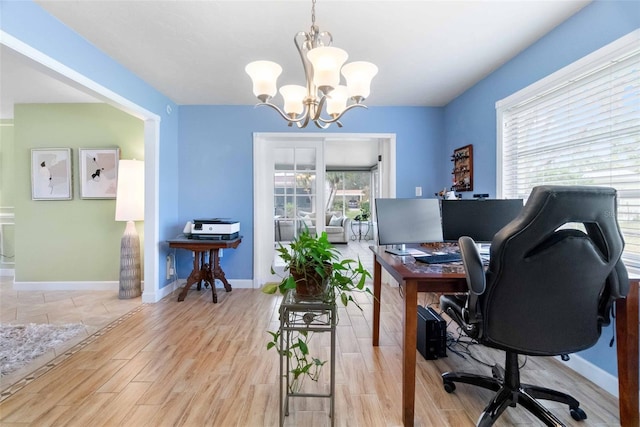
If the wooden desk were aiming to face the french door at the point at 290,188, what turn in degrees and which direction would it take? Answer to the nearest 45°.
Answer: approximately 135° to its right

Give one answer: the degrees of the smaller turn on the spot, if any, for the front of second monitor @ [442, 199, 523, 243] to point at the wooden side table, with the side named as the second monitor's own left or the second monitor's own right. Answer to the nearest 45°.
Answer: approximately 90° to the second monitor's own right

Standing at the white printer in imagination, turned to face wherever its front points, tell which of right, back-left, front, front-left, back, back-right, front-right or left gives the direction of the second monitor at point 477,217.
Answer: front-left

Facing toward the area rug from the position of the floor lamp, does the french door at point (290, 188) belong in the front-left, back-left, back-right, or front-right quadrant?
back-left

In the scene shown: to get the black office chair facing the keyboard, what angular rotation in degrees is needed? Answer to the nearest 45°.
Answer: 0° — it already faces it

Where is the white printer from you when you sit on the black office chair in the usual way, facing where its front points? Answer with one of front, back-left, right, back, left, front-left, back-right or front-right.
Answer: front-left

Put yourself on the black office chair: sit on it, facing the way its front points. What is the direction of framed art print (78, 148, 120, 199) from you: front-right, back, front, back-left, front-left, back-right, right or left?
front-left

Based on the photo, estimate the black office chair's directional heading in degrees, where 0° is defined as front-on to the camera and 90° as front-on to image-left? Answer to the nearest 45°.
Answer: approximately 135°

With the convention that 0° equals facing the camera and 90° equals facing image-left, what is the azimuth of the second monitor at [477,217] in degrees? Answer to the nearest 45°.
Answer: approximately 0°
